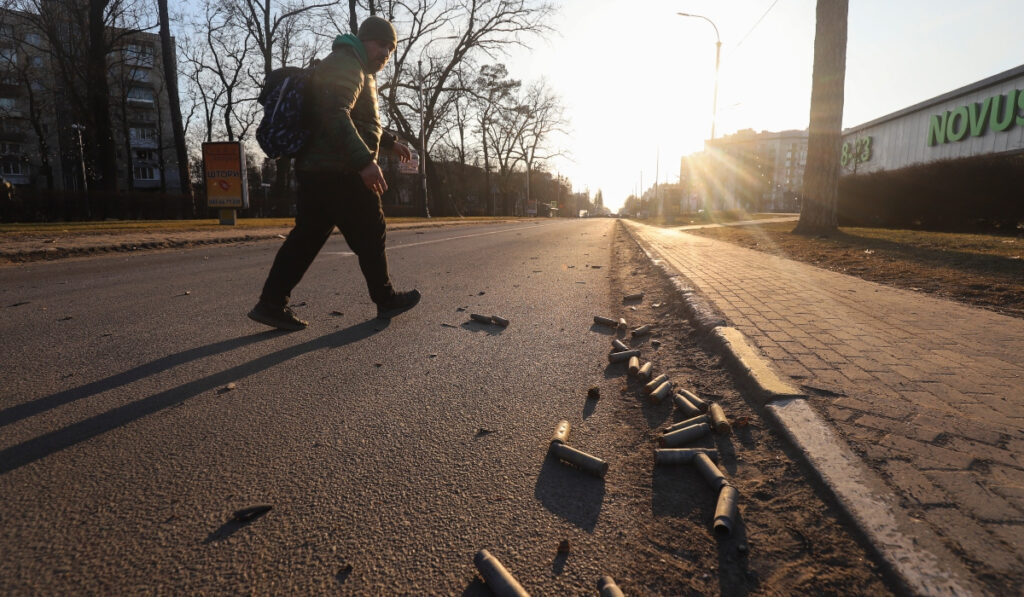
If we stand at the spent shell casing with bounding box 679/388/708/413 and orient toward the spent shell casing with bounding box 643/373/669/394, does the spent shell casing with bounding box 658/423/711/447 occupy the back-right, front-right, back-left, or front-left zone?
back-left

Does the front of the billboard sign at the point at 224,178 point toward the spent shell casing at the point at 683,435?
yes

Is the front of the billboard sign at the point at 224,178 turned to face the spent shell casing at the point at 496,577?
yes

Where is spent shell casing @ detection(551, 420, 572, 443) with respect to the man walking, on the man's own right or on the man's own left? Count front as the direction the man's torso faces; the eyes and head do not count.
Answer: on the man's own right

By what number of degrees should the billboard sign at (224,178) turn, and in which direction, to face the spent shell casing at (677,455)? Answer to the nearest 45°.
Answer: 0° — it already faces it

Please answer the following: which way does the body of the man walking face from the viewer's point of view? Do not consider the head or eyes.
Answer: to the viewer's right

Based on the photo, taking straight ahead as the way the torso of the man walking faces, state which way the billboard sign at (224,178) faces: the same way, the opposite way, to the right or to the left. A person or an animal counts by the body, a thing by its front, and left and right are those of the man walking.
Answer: to the right

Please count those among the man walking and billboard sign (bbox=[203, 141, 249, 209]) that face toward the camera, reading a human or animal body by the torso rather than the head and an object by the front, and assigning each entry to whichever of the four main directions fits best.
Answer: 1

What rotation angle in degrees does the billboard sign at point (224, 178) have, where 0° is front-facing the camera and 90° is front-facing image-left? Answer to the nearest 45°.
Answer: approximately 0°

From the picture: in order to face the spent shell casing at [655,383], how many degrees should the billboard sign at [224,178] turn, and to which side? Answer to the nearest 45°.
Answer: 0° — it already faces it

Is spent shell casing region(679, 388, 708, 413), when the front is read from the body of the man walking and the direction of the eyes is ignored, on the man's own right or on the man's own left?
on the man's own right
